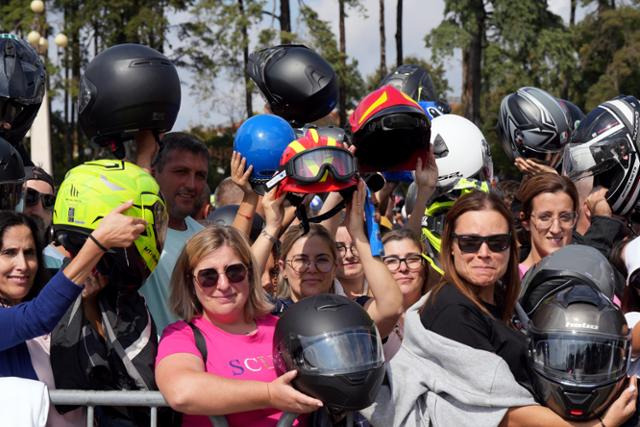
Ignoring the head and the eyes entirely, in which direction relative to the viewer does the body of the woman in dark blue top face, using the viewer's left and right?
facing the viewer and to the right of the viewer

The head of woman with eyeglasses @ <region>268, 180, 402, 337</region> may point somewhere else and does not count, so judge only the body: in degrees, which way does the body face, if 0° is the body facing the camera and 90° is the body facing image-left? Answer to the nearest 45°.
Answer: approximately 0°

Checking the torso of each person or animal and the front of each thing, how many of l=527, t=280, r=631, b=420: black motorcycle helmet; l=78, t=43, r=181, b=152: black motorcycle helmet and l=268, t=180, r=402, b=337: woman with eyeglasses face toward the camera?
2

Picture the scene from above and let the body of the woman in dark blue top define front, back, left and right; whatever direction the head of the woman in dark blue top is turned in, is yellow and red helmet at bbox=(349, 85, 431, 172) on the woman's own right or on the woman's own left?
on the woman's own left

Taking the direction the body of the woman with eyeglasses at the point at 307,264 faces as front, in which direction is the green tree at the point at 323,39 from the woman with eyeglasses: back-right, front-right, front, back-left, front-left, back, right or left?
back

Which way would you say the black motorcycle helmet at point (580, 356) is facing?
toward the camera

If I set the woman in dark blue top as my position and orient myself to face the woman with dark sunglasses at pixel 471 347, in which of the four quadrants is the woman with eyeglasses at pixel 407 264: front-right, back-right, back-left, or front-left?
front-left

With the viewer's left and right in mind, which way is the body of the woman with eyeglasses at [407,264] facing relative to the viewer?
facing the viewer

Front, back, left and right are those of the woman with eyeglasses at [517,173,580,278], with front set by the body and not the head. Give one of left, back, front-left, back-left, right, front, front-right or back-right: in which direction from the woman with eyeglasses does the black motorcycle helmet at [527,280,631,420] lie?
front-right

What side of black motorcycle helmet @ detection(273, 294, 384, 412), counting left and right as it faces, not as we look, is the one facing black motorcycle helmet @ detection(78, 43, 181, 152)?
back
